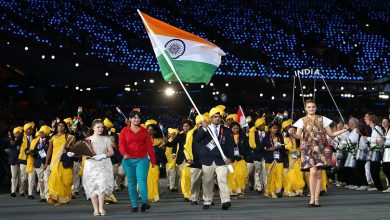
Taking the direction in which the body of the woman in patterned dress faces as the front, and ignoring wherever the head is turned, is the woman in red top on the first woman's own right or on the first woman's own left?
on the first woman's own right

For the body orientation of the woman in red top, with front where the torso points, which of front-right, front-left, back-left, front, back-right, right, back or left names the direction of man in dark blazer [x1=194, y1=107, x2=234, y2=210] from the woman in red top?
left

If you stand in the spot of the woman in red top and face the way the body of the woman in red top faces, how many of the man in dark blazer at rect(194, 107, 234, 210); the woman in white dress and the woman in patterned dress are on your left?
2

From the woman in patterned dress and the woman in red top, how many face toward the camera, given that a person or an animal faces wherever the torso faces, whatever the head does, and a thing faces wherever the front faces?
2

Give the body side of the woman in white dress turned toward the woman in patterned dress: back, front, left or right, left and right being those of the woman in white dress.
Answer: left

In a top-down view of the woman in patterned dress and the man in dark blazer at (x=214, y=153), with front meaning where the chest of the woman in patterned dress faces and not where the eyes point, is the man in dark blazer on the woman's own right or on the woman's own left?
on the woman's own right

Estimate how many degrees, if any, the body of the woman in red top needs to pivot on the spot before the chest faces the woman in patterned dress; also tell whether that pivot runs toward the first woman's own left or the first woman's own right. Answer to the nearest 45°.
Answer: approximately 90° to the first woman's own left

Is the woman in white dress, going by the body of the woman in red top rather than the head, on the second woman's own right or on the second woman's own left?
on the second woman's own right

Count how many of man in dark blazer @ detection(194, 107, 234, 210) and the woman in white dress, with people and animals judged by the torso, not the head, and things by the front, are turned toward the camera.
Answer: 2
